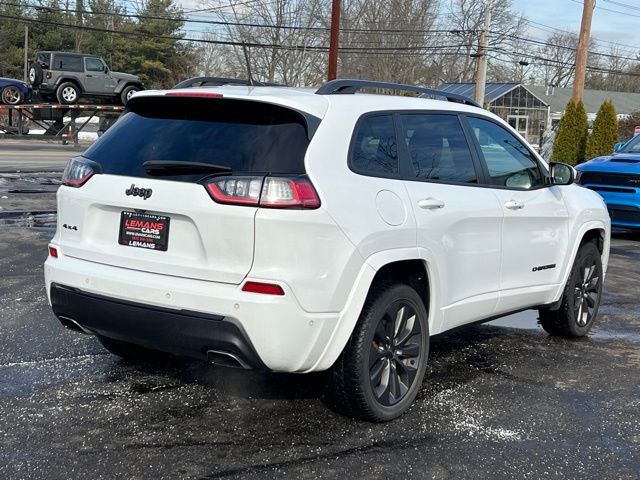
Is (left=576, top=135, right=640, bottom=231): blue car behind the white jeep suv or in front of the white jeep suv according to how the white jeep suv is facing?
in front

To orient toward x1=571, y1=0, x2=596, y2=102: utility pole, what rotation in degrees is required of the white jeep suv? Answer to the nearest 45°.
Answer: approximately 45° to its left

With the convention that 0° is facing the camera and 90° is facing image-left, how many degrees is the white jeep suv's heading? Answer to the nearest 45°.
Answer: approximately 225°

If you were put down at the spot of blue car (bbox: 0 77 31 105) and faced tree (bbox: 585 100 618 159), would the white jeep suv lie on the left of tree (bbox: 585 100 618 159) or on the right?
right

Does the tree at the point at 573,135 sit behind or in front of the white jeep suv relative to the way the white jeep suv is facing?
in front

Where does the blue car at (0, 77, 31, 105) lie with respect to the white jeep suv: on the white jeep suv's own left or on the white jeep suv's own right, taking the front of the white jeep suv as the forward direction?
on the white jeep suv's own left

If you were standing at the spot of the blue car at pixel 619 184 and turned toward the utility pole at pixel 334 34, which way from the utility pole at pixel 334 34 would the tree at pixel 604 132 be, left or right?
right

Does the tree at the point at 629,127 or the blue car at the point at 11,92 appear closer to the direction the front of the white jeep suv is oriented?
the tree

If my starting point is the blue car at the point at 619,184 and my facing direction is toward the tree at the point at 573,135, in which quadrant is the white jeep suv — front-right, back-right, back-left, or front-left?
back-left

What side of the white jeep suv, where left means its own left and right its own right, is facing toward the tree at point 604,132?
front
